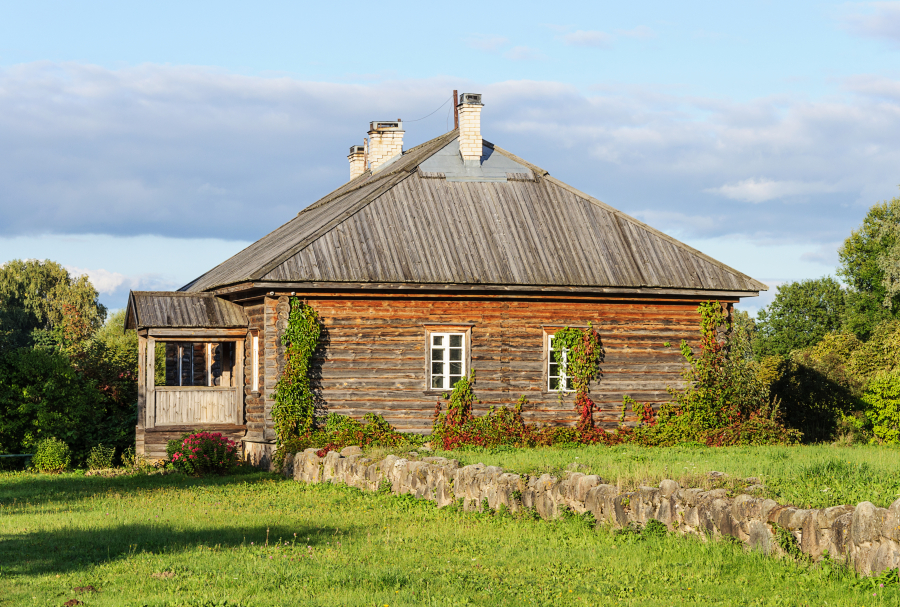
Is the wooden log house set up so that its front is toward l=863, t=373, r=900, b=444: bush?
no

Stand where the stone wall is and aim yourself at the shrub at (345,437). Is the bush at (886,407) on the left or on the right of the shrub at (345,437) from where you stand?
right

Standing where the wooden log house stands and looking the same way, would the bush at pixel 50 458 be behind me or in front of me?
in front

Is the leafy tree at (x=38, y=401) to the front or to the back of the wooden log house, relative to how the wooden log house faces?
to the front

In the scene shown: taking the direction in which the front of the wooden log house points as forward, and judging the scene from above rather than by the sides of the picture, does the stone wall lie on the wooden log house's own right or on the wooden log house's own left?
on the wooden log house's own left
